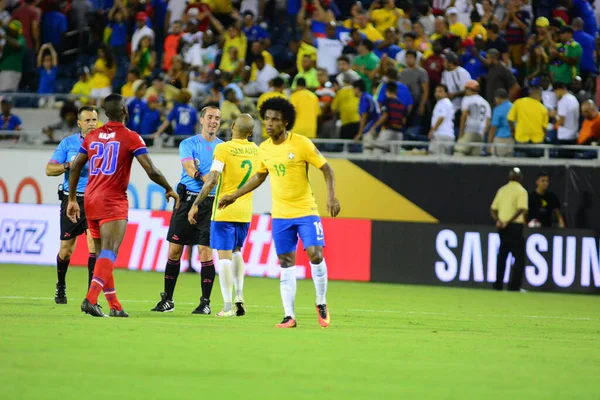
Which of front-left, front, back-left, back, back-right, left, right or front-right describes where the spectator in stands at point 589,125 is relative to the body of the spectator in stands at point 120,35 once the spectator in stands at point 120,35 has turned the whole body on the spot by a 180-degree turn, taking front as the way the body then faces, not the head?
back-right

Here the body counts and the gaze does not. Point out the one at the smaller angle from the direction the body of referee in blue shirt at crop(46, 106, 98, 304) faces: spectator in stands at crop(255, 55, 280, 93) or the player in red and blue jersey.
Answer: the player in red and blue jersey

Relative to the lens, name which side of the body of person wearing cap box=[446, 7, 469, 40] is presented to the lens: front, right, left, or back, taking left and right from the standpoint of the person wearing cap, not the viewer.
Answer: front

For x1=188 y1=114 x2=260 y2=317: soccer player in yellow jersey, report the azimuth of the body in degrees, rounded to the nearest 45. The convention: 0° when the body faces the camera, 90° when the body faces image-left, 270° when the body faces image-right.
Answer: approximately 135°

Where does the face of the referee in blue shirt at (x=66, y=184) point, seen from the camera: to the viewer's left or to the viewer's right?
to the viewer's right

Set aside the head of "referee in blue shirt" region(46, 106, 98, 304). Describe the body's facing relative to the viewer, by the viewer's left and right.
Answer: facing the viewer and to the right of the viewer

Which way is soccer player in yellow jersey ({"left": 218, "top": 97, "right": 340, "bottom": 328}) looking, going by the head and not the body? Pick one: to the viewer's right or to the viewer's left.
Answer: to the viewer's left

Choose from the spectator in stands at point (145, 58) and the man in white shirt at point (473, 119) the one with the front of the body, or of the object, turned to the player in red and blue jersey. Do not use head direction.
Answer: the spectator in stands

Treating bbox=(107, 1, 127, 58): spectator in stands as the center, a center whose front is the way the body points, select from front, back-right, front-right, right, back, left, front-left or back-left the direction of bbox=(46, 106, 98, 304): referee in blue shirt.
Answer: front

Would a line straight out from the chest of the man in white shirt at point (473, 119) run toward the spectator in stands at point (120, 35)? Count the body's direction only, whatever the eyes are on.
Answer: no

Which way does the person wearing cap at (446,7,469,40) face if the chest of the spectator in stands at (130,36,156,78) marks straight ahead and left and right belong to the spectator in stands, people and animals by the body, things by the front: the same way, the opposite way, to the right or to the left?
the same way

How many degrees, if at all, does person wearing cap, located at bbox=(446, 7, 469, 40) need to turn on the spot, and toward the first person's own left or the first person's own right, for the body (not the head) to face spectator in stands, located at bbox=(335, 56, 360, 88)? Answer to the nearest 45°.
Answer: approximately 45° to the first person's own right

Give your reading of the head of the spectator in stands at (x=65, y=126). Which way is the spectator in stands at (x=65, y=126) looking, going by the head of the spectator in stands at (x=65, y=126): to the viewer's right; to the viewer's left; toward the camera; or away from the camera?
toward the camera

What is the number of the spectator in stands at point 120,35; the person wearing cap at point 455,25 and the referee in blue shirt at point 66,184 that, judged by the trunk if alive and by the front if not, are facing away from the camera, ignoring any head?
0

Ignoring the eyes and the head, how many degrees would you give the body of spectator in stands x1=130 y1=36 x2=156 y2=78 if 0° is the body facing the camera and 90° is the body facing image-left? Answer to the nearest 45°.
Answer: approximately 0°

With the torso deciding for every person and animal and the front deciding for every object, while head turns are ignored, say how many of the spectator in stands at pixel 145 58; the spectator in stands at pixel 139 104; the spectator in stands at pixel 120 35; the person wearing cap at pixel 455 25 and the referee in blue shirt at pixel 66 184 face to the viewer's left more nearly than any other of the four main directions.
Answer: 0
